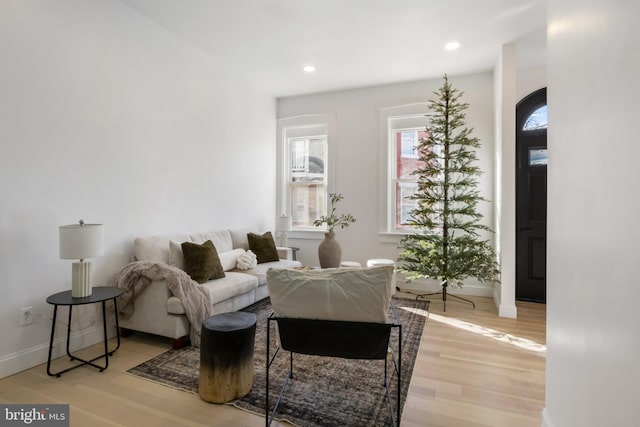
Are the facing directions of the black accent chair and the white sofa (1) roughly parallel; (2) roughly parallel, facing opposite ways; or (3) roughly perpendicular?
roughly perpendicular

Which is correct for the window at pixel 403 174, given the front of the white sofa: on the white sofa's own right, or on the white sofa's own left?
on the white sofa's own left

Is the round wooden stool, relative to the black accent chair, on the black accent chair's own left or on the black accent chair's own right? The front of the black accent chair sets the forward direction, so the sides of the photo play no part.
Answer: on the black accent chair's own left

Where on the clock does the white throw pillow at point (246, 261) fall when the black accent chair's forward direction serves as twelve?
The white throw pillow is roughly at 11 o'clock from the black accent chair.

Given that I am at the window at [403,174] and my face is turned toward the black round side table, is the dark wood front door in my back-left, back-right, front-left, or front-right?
back-left

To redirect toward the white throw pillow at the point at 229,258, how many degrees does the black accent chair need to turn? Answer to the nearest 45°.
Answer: approximately 45° to its left

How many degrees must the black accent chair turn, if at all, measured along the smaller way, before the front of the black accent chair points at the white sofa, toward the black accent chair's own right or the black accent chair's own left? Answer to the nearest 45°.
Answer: approximately 45° to the black accent chair's own left

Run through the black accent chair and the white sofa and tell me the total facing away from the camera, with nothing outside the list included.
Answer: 1

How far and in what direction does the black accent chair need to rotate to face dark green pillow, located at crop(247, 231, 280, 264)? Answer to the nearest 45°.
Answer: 0° — it already faces it

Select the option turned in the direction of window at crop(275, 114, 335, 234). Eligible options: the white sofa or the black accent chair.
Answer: the black accent chair

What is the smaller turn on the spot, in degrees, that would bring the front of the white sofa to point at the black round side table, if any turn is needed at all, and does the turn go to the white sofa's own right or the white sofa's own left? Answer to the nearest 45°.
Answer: approximately 90° to the white sofa's own right

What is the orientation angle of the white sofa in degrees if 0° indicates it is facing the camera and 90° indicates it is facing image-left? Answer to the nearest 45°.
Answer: approximately 315°

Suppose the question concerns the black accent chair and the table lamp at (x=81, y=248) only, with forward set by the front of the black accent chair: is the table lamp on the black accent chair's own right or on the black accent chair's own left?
on the black accent chair's own left

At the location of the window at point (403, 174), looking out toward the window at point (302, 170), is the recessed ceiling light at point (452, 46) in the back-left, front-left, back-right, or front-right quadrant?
back-left

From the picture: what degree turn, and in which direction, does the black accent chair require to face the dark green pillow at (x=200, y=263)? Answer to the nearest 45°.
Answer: approximately 45° to its left

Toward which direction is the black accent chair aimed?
away from the camera
